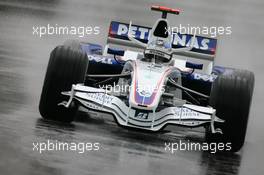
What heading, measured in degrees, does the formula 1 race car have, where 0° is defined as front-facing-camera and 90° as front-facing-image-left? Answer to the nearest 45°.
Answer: approximately 0°
